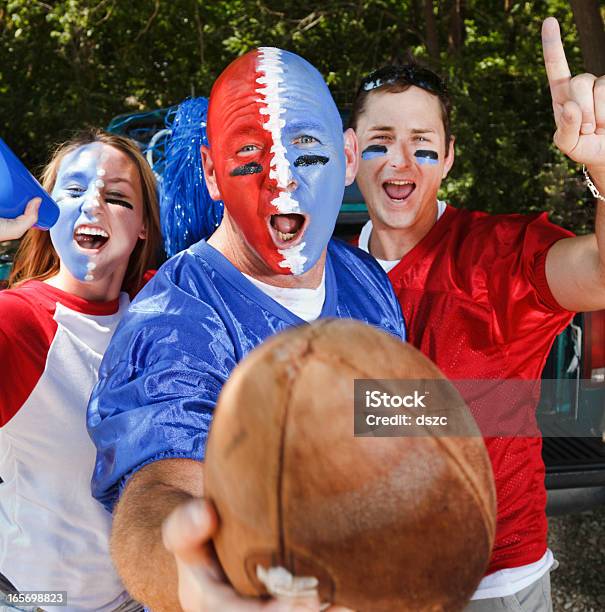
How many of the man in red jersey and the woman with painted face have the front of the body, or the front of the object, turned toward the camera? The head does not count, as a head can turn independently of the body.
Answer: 2

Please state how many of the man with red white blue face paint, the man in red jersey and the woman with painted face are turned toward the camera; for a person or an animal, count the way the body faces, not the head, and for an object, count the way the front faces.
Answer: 3

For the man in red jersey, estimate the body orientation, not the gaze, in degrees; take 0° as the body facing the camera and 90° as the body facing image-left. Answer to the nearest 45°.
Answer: approximately 0°

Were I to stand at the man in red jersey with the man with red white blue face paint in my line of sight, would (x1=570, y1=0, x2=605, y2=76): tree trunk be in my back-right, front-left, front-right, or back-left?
back-right

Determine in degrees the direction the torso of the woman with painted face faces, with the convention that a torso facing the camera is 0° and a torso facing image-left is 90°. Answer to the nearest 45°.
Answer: approximately 0°

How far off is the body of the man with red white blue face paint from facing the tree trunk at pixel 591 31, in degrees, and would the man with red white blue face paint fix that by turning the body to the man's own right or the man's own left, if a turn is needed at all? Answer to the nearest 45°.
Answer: approximately 135° to the man's own left

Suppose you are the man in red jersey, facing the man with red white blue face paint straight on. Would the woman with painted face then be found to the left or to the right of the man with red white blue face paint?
right

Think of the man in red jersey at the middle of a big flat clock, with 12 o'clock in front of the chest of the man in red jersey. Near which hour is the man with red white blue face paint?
The man with red white blue face paint is roughly at 1 o'clock from the man in red jersey.

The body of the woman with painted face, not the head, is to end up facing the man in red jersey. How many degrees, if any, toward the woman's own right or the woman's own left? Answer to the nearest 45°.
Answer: approximately 90° to the woman's own left

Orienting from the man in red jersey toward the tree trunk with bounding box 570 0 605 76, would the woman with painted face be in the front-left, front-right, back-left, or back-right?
back-left
